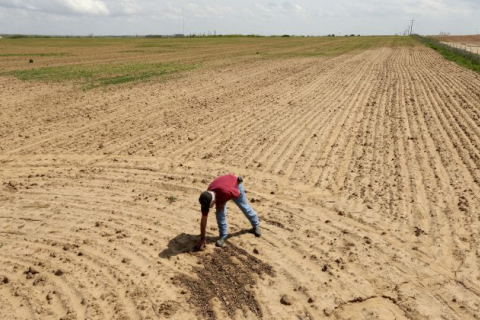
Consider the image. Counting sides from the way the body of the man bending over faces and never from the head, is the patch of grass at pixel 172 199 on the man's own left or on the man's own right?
on the man's own right

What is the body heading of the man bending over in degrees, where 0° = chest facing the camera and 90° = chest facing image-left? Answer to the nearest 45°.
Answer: approximately 45°

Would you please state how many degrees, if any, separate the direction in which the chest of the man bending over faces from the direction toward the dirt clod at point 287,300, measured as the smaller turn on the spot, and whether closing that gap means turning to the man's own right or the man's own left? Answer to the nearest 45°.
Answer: approximately 90° to the man's own left
